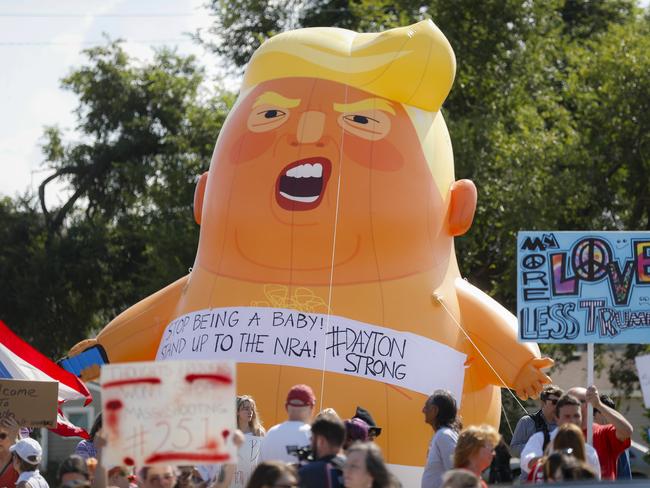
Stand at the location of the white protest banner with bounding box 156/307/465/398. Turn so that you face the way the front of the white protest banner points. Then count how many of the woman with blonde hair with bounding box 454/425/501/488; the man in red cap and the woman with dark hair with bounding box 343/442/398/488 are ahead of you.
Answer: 3

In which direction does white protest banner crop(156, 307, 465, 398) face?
toward the camera

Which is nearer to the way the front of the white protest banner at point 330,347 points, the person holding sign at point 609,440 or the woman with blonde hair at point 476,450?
the woman with blonde hair

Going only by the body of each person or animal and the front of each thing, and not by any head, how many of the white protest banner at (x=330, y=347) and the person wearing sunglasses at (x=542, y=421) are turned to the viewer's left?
0

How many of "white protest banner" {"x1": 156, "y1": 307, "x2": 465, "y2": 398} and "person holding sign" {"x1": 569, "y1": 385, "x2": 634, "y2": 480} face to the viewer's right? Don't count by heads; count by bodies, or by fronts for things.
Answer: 0

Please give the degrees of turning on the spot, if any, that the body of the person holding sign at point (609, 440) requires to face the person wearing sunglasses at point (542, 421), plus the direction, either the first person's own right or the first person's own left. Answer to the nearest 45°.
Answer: approximately 90° to the first person's own right

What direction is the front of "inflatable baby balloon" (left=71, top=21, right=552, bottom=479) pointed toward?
toward the camera

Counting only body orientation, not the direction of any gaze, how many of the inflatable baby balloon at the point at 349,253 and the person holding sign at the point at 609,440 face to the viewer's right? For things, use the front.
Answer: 0

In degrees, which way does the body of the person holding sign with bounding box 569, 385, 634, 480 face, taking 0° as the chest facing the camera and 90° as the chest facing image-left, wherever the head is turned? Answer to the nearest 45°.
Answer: approximately 45°

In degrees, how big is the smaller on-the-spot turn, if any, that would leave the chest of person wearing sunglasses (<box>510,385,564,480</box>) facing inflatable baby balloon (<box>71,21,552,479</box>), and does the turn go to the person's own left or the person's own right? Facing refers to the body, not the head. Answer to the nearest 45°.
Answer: approximately 180°

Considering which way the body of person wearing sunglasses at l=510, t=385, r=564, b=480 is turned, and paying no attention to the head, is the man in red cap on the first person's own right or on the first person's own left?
on the first person's own right
